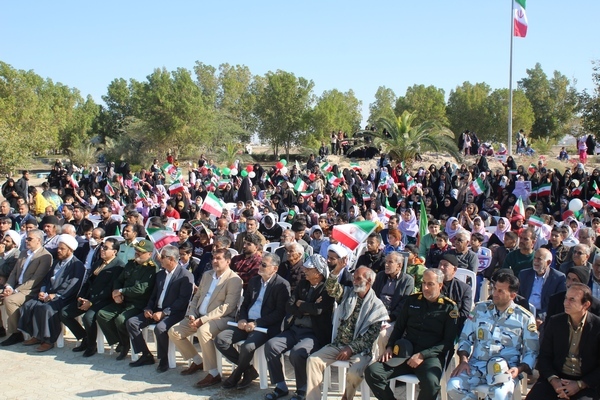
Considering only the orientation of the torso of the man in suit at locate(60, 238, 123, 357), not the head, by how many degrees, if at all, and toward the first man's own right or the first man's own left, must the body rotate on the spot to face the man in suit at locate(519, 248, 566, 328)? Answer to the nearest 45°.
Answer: approximately 90° to the first man's own left

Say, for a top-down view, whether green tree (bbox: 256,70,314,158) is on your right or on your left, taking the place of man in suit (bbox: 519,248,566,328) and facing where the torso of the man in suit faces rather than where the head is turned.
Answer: on your right

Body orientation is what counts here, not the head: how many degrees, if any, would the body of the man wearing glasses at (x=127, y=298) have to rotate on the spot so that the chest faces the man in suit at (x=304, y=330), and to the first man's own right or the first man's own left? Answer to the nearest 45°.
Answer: approximately 90° to the first man's own left

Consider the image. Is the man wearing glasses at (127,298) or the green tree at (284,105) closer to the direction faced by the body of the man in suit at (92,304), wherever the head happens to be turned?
the man wearing glasses

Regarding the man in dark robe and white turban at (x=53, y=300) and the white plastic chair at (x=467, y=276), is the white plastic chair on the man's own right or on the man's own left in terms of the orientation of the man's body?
on the man's own left

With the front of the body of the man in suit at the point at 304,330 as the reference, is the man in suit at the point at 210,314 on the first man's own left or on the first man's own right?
on the first man's own right

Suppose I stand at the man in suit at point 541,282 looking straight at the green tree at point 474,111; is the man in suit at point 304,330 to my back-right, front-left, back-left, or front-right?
back-left

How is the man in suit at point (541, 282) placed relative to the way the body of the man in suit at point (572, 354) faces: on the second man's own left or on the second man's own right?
on the second man's own right
